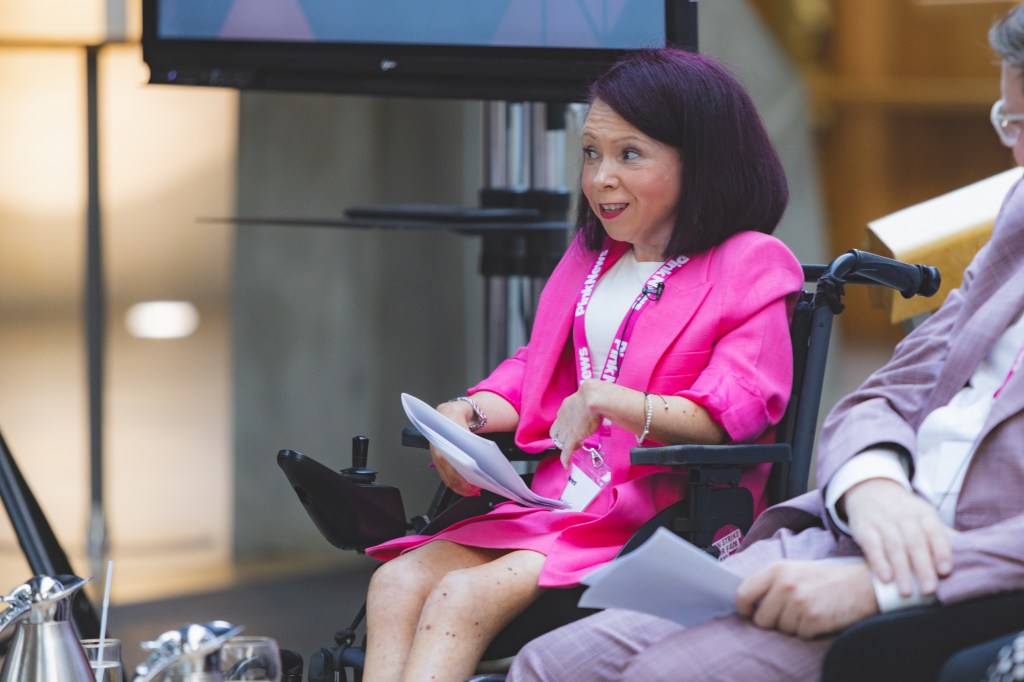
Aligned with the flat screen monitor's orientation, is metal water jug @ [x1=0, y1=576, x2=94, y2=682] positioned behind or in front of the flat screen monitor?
in front

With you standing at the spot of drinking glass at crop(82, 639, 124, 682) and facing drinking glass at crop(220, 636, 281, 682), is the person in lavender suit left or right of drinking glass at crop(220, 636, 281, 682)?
left

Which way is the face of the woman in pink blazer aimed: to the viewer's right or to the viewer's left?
to the viewer's left

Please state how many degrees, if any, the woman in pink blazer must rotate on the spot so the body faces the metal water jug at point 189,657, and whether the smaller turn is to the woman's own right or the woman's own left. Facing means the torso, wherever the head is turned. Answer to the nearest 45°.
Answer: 0° — they already face it

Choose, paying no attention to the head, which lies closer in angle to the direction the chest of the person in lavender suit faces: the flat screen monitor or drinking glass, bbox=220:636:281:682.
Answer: the drinking glass

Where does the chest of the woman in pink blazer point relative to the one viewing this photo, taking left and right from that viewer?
facing the viewer and to the left of the viewer

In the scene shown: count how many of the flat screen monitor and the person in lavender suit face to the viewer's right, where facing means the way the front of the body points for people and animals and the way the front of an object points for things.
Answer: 0

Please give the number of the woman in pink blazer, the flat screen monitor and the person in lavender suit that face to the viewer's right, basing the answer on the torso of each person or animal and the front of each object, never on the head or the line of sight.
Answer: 0

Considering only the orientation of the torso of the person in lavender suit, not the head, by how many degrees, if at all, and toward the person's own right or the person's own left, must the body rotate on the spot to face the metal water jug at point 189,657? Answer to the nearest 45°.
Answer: approximately 45° to the person's own right

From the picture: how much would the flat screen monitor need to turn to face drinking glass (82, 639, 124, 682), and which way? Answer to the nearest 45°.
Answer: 0° — it already faces it

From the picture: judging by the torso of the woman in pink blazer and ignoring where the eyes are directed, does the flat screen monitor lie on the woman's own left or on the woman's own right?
on the woman's own right

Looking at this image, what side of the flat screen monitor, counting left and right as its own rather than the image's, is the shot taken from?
front
